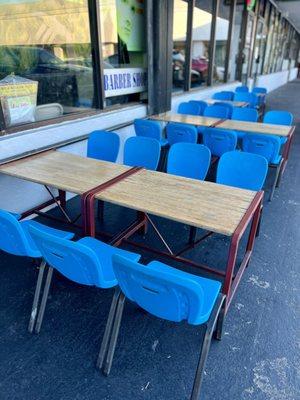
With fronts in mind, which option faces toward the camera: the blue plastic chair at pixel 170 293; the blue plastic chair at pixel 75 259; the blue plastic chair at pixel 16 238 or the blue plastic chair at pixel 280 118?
the blue plastic chair at pixel 280 118

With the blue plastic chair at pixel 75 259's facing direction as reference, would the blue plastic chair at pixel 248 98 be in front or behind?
in front

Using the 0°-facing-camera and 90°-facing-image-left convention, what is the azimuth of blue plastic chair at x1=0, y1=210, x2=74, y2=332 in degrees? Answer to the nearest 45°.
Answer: approximately 225°

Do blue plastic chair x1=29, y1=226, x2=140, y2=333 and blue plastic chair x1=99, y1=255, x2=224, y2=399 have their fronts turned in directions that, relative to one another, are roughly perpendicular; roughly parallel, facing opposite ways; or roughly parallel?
roughly parallel

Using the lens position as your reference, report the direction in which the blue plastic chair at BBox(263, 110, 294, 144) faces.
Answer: facing the viewer

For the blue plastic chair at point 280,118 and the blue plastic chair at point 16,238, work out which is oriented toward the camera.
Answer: the blue plastic chair at point 280,118

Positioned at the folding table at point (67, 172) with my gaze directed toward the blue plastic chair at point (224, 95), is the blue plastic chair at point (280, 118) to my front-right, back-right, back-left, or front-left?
front-right

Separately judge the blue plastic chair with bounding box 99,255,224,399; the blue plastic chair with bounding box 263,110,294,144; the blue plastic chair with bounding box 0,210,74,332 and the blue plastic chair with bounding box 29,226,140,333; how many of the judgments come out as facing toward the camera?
1

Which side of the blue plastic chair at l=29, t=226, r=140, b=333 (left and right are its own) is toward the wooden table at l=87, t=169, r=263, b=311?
front

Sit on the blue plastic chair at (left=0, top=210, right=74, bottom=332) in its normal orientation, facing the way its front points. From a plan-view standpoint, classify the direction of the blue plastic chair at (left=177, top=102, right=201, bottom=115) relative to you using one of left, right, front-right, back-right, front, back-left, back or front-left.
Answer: front

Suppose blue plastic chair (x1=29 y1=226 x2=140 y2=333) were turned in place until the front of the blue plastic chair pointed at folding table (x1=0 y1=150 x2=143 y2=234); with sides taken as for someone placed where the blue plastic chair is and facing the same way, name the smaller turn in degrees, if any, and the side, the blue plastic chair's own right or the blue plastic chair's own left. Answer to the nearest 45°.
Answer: approximately 45° to the blue plastic chair's own left

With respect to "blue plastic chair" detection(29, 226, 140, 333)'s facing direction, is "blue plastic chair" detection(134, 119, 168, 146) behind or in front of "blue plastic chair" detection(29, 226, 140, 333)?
in front

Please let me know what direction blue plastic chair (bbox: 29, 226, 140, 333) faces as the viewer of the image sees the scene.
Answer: facing away from the viewer and to the right of the viewer
